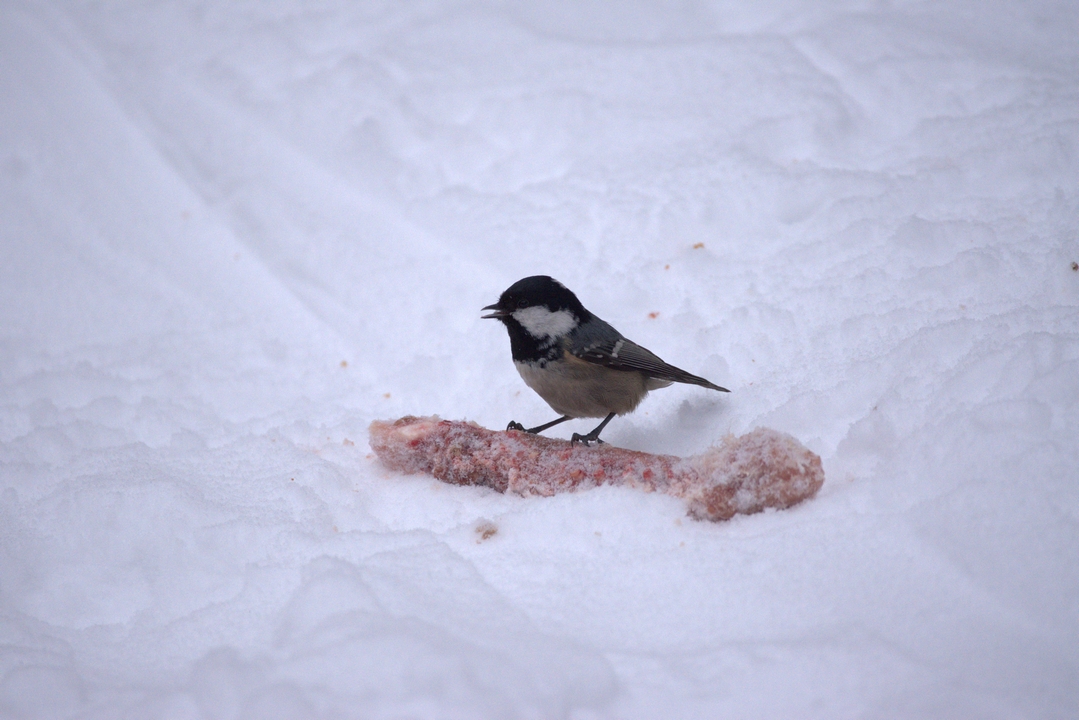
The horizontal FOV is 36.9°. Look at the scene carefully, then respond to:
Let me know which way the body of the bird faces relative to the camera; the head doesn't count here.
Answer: to the viewer's left
